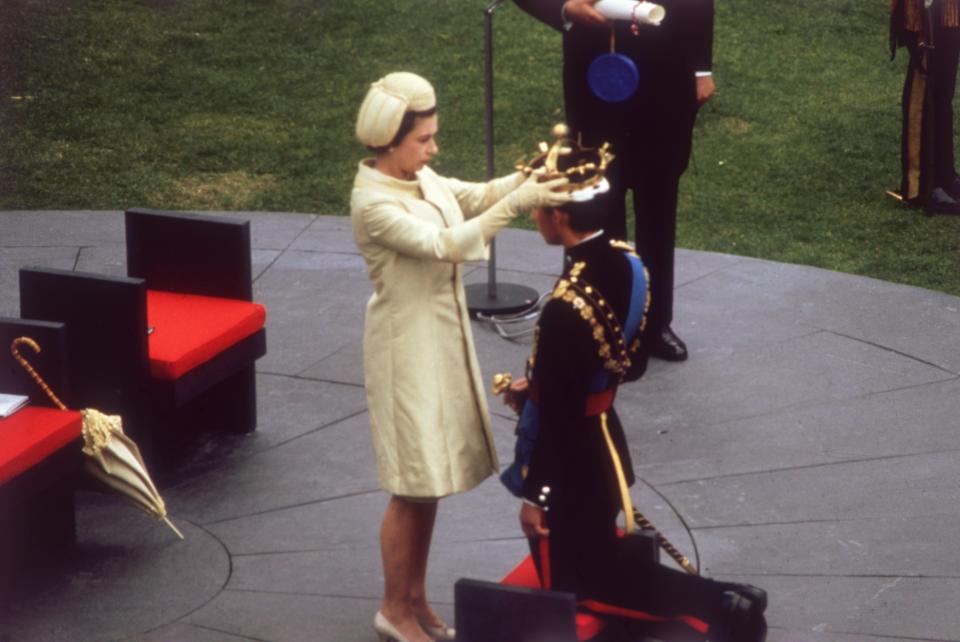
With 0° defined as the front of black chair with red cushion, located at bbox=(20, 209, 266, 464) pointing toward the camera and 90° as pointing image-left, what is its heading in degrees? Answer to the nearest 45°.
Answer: approximately 315°

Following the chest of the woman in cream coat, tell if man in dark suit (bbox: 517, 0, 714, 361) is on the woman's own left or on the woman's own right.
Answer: on the woman's own left

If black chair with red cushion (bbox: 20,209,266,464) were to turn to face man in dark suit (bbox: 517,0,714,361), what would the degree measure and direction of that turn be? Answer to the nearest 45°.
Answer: approximately 45° to its left

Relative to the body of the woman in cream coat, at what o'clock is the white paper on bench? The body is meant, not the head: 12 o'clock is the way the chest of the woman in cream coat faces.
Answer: The white paper on bench is roughly at 7 o'clock from the woman in cream coat.

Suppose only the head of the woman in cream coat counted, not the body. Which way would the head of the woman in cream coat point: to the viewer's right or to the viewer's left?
to the viewer's right

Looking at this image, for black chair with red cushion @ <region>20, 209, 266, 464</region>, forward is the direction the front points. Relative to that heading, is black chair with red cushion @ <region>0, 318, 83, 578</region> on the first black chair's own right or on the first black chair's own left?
on the first black chair's own right

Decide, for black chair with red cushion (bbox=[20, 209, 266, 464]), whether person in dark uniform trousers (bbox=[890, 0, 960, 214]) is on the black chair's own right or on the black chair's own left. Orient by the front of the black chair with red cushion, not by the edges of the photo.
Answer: on the black chair's own left

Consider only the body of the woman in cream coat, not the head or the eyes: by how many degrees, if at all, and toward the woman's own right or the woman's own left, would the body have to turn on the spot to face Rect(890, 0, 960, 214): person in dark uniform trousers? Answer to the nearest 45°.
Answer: approximately 45° to the woman's own left

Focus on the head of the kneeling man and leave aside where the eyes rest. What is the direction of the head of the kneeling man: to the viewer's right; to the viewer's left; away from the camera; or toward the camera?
to the viewer's left

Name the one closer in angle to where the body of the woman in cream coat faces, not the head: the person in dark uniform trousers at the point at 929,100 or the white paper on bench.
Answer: the person in dark uniform trousers

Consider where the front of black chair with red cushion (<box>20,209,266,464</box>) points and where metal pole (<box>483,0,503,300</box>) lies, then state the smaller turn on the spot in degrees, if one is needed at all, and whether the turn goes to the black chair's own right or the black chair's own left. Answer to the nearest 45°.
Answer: approximately 90° to the black chair's own left

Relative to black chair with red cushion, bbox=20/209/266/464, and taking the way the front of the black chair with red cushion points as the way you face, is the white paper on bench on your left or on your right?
on your right

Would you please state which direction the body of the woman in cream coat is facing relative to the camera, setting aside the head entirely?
to the viewer's right

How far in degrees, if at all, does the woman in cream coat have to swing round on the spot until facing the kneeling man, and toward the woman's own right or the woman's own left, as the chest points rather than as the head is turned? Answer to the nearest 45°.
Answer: approximately 45° to the woman's own right
